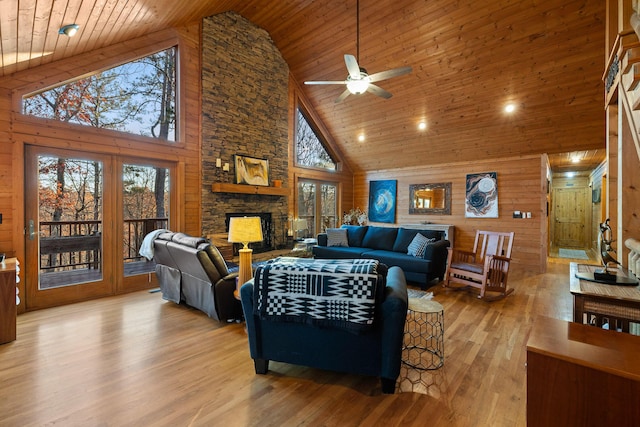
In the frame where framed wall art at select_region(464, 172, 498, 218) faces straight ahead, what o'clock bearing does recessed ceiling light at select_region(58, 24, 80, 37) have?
The recessed ceiling light is roughly at 1 o'clock from the framed wall art.

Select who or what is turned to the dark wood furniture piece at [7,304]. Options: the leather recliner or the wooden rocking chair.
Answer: the wooden rocking chair

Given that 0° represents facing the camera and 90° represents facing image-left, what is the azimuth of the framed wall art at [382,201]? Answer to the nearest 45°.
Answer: approximately 45°

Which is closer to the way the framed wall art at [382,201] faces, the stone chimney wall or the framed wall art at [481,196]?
the stone chimney wall

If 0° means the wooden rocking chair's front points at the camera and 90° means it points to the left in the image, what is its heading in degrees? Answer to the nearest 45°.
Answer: approximately 45°

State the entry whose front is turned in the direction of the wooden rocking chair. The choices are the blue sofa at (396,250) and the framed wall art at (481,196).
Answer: the framed wall art

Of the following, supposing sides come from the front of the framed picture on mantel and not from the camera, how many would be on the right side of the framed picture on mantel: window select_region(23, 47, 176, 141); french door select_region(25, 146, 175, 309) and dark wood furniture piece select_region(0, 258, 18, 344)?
3

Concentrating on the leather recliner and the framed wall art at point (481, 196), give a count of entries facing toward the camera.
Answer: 1

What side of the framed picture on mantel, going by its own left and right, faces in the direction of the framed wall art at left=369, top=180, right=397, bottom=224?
left
